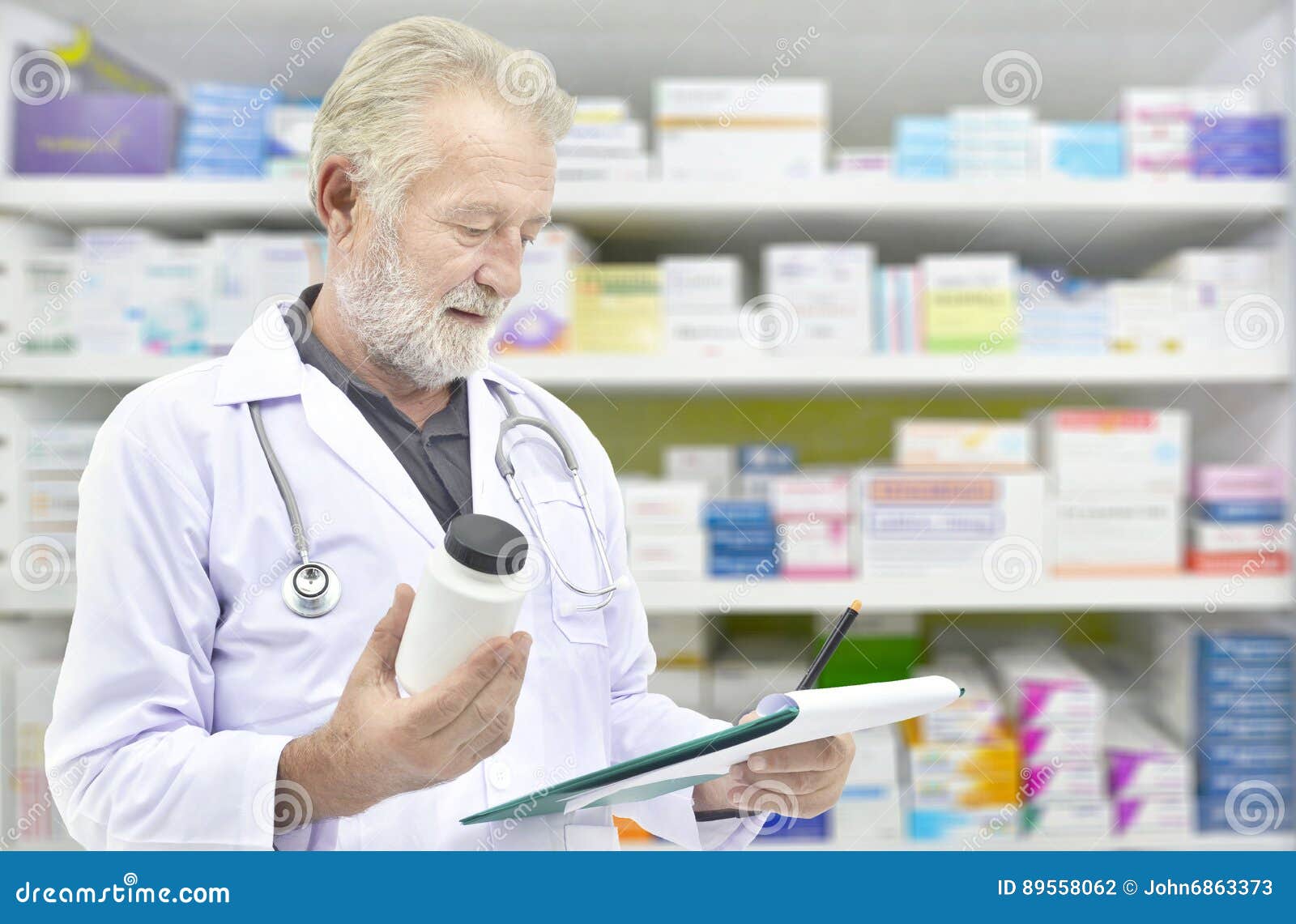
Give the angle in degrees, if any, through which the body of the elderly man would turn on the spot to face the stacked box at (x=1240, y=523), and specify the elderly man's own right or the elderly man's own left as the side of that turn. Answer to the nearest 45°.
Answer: approximately 90° to the elderly man's own left

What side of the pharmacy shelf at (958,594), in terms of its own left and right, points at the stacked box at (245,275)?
right

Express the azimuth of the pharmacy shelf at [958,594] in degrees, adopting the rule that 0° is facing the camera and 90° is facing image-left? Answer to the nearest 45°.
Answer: approximately 0°

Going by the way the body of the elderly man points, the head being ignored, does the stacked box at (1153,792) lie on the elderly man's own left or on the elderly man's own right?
on the elderly man's own left

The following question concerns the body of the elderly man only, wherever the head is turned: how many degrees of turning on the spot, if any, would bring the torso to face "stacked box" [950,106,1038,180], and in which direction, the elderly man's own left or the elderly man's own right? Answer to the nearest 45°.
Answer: approximately 90° to the elderly man's own left

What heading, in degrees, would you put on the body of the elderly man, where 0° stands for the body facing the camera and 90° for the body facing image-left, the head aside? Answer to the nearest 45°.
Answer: approximately 315°
